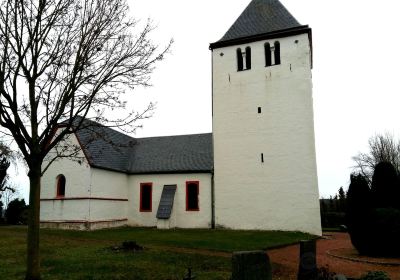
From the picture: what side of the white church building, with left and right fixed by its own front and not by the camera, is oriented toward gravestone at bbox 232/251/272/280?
right

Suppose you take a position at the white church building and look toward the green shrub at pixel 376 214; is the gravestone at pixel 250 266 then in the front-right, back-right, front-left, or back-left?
front-right

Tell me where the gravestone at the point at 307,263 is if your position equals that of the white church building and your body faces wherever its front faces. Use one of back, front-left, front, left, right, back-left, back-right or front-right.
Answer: right
